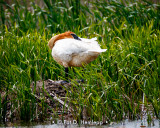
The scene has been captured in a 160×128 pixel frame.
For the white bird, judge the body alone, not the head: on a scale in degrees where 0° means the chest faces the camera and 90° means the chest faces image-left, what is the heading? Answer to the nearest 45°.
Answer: approximately 90°
